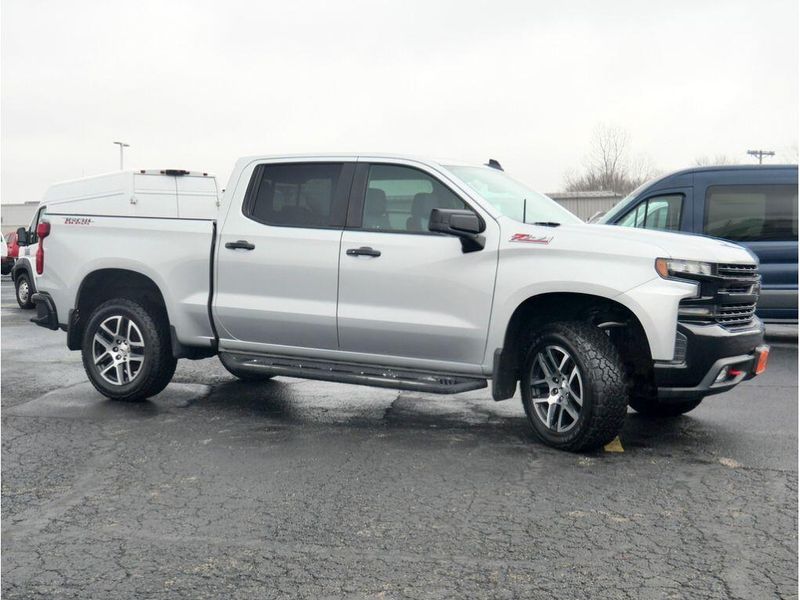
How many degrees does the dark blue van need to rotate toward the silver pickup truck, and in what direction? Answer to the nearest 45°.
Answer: approximately 45° to its left

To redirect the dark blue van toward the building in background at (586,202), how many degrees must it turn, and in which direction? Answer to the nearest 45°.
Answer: approximately 90° to its right

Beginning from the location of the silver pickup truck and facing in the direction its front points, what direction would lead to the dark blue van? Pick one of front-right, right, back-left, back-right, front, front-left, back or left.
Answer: left

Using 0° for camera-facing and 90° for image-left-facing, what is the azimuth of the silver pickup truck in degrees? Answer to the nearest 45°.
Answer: approximately 315°

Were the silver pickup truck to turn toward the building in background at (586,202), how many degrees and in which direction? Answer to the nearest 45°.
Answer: approximately 135° to its left

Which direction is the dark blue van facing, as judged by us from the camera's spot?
facing to the left of the viewer

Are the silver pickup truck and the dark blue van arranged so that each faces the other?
no

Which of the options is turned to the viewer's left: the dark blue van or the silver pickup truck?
the dark blue van
